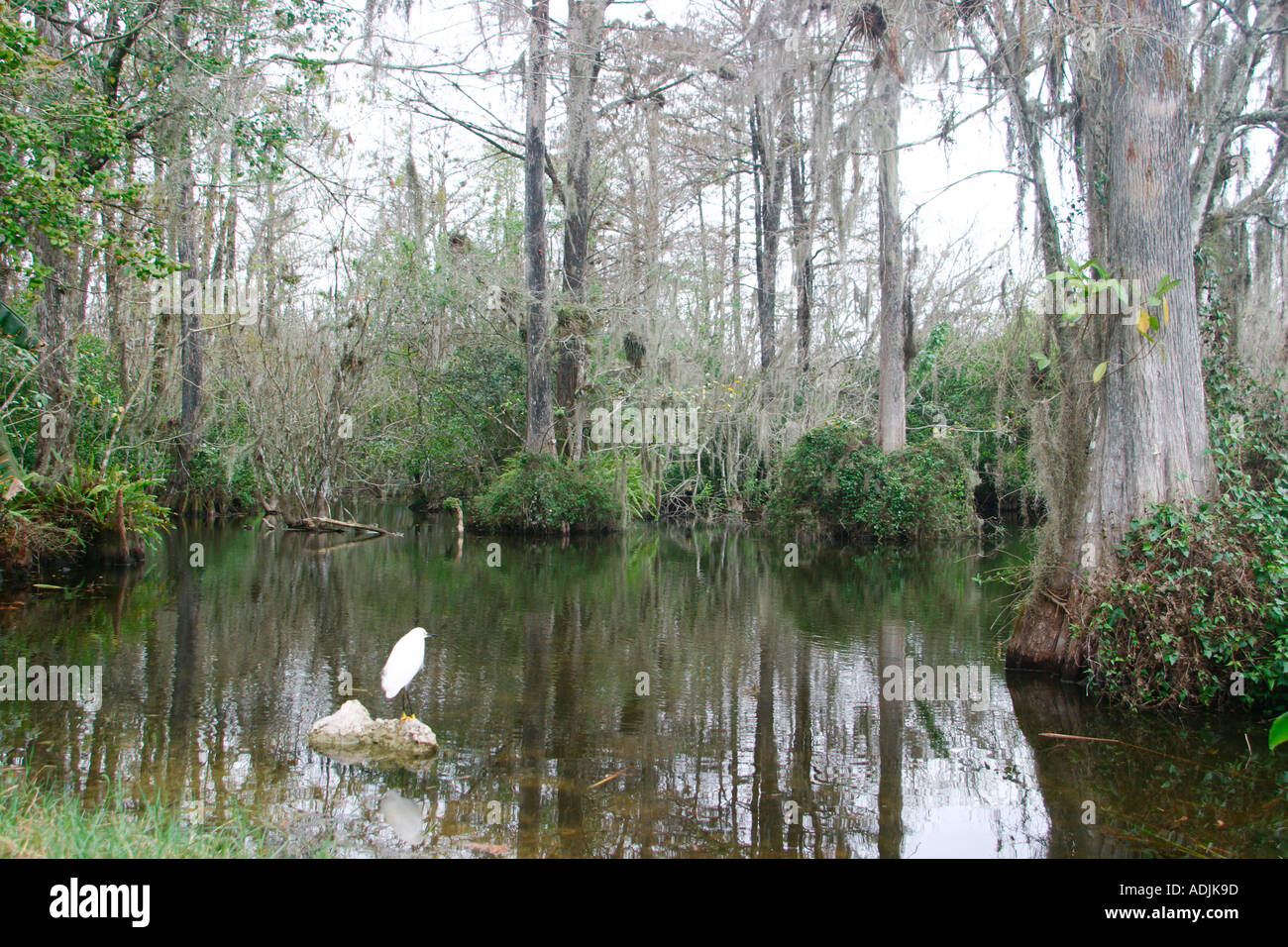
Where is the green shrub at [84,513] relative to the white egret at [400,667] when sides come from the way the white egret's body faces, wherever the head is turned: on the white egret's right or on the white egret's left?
on the white egret's left

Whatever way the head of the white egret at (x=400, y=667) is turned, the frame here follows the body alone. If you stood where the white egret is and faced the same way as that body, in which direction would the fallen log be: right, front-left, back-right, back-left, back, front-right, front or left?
left

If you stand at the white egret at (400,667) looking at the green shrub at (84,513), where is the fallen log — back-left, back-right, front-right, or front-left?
front-right

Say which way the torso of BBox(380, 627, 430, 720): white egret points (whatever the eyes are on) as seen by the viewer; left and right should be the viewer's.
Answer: facing to the right of the viewer
